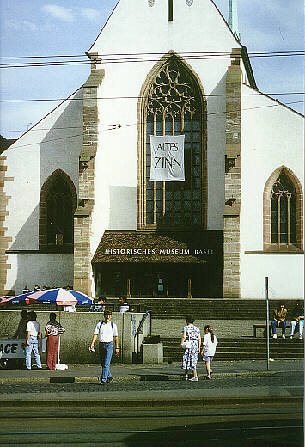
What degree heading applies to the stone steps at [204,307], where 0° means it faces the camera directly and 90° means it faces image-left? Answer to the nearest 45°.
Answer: approximately 0°

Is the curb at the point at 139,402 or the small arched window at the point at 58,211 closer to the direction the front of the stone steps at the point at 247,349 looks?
the curb

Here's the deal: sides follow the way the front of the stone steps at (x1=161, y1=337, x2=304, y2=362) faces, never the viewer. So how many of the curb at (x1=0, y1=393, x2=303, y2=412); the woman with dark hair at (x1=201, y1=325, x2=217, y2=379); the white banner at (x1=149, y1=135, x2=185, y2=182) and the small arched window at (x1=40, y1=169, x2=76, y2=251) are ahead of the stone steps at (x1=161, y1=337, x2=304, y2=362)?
2

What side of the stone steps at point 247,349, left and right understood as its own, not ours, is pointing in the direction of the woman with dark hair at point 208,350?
front

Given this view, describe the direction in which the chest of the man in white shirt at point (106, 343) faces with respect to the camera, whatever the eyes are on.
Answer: toward the camera

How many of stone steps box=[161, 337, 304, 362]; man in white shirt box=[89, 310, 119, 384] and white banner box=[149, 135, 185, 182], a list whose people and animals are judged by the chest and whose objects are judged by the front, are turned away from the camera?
0

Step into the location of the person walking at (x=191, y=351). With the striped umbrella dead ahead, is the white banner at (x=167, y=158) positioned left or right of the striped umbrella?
right

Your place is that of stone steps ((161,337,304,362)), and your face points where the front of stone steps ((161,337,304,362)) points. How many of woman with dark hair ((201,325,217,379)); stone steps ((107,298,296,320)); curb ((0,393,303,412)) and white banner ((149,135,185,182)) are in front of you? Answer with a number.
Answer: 2

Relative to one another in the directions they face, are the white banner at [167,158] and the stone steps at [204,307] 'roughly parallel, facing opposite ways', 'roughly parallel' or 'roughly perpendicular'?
roughly parallel
